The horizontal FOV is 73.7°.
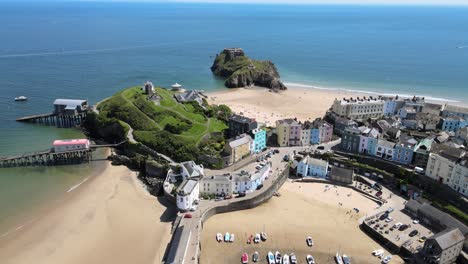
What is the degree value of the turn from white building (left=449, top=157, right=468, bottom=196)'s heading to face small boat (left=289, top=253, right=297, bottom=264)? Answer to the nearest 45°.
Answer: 0° — it already faces it

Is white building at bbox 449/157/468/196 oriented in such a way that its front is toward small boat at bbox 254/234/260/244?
yes

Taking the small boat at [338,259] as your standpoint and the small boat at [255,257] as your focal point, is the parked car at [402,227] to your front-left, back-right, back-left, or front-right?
back-right

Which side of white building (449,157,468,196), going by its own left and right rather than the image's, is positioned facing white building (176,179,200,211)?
front

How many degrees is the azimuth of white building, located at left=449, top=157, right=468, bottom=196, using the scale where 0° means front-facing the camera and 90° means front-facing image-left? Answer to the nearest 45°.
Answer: approximately 45°

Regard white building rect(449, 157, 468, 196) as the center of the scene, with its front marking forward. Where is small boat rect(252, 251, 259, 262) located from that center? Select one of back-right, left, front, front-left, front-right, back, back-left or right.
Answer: front

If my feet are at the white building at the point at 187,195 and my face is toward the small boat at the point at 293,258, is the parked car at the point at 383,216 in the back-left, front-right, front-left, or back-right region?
front-left

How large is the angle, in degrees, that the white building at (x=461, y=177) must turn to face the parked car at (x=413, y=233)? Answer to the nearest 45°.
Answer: approximately 45° to its left

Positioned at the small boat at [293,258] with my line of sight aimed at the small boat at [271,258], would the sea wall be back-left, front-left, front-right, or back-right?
front-right

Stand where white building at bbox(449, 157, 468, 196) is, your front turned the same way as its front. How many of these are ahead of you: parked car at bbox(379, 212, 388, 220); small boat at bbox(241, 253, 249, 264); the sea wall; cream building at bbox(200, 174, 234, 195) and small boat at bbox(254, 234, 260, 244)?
5

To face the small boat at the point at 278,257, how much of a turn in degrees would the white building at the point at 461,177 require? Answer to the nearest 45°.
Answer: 0° — it already faces it

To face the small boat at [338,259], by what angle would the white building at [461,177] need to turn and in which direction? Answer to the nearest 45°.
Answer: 0° — it already faces it

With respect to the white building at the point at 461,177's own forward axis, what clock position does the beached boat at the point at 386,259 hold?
The beached boat is roughly at 11 o'clock from the white building.

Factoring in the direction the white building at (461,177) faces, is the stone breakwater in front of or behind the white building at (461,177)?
in front

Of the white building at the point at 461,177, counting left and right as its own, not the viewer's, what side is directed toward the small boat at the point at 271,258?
front

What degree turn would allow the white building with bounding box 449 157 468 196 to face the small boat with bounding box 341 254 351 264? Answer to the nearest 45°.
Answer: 0° — it already faces it
